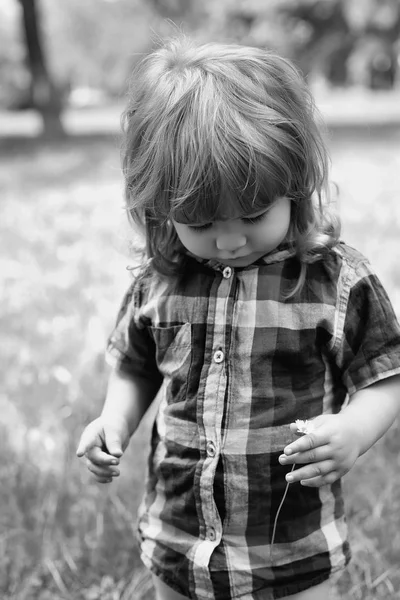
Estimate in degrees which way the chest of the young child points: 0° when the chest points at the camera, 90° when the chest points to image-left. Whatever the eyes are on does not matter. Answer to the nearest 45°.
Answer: approximately 0°
